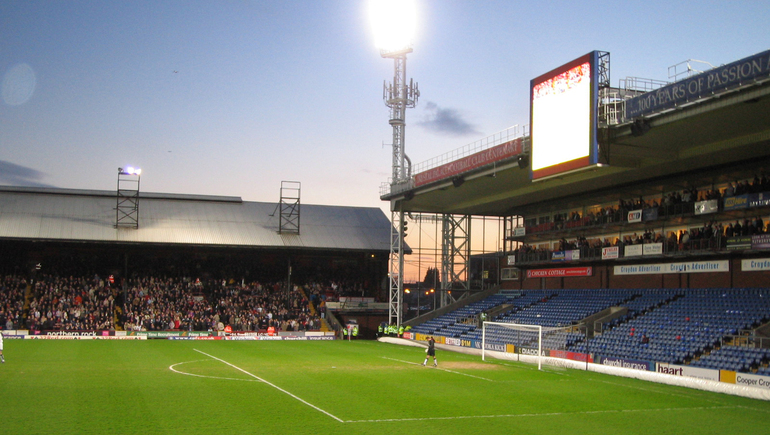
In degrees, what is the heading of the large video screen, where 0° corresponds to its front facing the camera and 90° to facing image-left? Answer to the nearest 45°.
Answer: approximately 45°

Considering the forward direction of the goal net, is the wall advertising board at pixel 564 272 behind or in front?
behind

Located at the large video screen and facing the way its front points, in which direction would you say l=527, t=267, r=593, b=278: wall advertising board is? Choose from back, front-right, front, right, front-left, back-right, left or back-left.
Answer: back-right

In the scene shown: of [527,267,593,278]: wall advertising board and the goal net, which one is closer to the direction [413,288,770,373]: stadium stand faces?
the goal net

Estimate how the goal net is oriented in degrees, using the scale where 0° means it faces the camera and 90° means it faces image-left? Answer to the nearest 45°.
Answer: approximately 45°
